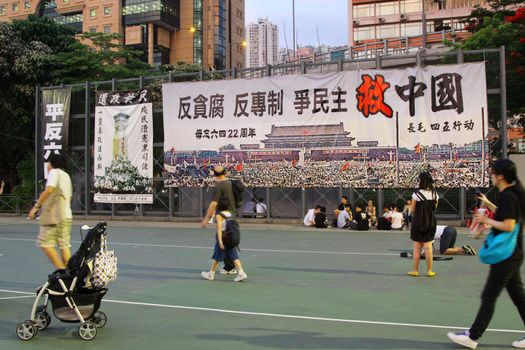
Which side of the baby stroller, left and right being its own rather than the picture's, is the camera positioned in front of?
left

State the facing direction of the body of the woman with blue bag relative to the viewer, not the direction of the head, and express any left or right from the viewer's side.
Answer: facing to the left of the viewer

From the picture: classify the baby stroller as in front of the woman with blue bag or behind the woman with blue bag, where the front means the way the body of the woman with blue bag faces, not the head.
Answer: in front

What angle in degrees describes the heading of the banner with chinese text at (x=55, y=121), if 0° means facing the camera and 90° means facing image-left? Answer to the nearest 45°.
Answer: approximately 0°

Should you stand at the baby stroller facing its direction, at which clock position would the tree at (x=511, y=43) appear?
The tree is roughly at 5 o'clock from the baby stroller.

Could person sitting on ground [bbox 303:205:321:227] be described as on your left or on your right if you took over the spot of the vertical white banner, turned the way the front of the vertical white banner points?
on your left

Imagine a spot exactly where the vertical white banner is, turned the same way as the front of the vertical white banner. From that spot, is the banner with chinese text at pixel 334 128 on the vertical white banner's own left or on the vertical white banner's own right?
on the vertical white banner's own left

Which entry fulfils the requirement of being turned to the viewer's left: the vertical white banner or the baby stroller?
the baby stroller

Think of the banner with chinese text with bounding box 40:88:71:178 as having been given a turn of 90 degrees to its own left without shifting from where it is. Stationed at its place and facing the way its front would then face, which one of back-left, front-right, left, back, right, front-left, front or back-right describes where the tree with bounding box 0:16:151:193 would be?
left

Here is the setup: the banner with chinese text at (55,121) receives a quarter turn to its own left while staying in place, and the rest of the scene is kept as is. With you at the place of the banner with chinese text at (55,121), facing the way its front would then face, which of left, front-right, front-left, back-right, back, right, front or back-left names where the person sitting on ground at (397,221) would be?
front-right

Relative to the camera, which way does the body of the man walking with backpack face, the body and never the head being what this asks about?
to the viewer's left

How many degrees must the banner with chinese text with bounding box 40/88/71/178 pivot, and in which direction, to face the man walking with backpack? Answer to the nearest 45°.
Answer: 0° — it already faces them
